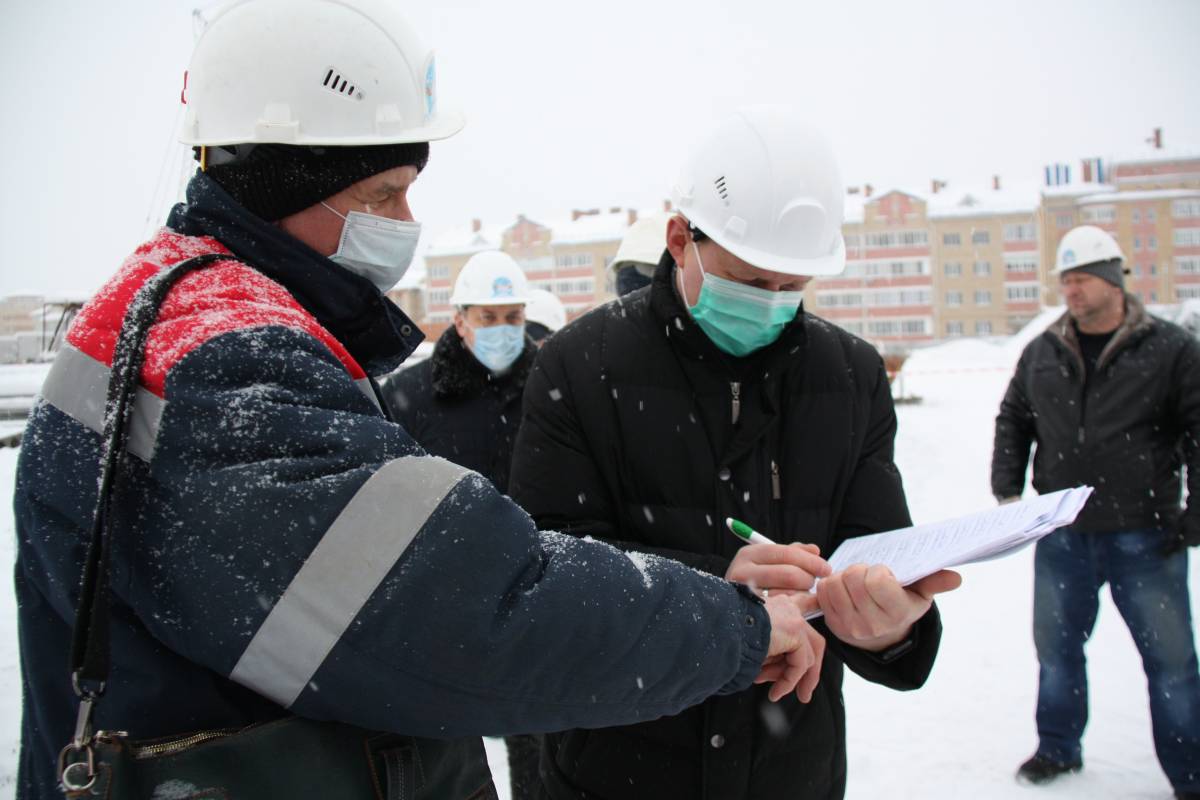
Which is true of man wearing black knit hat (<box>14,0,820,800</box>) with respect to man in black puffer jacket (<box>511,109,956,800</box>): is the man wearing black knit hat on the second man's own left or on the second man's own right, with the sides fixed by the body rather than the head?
on the second man's own right

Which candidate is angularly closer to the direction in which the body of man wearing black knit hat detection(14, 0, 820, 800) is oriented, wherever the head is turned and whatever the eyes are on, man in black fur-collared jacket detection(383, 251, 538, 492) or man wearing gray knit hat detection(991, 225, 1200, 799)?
the man wearing gray knit hat

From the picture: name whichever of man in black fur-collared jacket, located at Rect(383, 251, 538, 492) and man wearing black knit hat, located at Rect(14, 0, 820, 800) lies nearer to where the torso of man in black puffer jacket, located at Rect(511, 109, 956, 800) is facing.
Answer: the man wearing black knit hat

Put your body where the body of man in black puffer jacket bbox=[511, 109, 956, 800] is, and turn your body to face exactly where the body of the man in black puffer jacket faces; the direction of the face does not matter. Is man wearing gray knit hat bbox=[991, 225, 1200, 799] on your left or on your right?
on your left

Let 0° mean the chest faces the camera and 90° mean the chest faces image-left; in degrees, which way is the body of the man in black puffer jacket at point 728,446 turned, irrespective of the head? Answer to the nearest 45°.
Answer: approximately 315°

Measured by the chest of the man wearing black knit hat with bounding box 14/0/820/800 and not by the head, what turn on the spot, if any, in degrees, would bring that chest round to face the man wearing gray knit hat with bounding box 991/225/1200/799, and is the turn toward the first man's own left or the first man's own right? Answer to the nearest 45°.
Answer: approximately 45° to the first man's own left

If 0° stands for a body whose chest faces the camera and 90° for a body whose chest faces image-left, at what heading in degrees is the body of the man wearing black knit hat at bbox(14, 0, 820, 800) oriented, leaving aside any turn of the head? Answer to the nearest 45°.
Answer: approximately 270°

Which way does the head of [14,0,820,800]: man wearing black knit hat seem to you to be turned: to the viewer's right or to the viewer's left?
to the viewer's right
